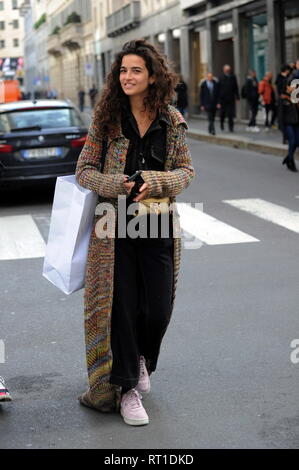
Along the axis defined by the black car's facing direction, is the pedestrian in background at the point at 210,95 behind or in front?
in front

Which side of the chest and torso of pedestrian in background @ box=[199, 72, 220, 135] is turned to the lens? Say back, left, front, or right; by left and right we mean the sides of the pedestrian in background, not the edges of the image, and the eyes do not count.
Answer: front

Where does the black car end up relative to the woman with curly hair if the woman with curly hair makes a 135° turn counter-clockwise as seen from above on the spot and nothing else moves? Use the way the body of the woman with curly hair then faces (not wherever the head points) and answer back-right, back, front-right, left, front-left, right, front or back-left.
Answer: front-left

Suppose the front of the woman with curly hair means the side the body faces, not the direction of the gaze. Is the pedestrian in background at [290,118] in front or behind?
behind

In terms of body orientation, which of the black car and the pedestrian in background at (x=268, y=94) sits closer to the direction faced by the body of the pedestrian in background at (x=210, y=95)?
the black car

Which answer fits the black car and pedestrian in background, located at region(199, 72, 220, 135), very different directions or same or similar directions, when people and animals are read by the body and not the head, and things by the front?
very different directions

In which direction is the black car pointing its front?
away from the camera

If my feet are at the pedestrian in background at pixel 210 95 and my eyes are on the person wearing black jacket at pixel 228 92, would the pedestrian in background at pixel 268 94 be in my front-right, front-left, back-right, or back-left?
front-left

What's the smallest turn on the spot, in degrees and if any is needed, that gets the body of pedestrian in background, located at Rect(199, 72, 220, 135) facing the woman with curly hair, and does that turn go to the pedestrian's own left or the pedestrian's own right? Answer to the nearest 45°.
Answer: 0° — they already face them

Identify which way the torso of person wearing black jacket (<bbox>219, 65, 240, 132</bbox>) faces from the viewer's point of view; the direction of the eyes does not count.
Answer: toward the camera

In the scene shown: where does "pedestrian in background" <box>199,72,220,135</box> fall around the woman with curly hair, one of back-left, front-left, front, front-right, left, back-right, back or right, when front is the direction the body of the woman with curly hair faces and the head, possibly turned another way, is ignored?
back

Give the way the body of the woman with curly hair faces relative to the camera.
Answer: toward the camera

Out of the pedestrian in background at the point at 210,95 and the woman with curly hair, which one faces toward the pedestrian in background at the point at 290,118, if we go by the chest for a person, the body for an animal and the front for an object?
the pedestrian in background at the point at 210,95

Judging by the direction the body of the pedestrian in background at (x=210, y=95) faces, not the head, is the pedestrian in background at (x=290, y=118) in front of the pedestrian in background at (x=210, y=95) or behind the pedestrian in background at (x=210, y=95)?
in front

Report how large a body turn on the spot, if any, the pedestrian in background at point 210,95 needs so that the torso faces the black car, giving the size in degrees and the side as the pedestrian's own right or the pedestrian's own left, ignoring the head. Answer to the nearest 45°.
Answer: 0° — they already face it
